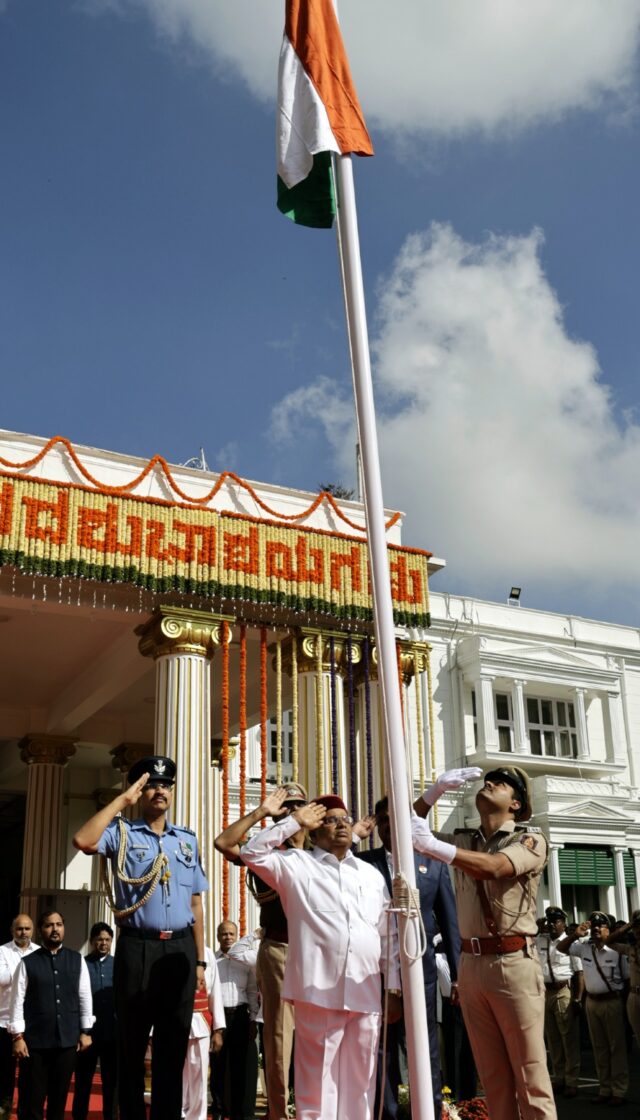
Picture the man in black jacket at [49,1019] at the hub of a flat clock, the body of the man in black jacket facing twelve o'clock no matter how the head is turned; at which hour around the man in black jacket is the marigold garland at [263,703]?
The marigold garland is roughly at 7 o'clock from the man in black jacket.

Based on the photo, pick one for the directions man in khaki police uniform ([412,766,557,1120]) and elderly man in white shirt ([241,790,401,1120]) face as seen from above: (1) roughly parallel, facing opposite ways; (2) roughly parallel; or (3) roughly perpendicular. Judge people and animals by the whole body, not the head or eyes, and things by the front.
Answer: roughly perpendicular

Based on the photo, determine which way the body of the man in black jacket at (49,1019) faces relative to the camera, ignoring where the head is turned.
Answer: toward the camera

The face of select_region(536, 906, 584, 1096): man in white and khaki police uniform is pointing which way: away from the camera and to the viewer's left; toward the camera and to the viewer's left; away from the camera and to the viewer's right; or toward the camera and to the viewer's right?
toward the camera and to the viewer's left

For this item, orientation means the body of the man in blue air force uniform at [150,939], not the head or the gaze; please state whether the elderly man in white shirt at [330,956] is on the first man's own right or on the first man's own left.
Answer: on the first man's own left

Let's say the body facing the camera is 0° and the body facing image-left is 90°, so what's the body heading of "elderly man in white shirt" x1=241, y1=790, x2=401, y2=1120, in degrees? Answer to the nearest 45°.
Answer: approximately 315°

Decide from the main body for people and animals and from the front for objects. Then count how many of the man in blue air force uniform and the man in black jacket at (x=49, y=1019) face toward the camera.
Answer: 2

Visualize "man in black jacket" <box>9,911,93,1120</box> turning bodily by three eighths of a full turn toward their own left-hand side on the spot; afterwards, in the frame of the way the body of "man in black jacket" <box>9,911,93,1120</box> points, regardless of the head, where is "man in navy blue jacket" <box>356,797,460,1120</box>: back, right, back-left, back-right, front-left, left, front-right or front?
right

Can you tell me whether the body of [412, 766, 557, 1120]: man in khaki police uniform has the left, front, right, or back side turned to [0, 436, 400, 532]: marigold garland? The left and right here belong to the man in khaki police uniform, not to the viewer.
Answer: right

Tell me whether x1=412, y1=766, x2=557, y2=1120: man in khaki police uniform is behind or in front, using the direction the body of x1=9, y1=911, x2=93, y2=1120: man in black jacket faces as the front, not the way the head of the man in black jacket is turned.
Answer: in front

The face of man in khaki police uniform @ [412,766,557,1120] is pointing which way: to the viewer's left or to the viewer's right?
to the viewer's left

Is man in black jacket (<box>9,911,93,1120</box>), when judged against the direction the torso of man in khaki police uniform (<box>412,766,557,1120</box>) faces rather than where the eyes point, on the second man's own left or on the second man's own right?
on the second man's own right

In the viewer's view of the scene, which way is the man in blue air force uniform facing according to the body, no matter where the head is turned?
toward the camera

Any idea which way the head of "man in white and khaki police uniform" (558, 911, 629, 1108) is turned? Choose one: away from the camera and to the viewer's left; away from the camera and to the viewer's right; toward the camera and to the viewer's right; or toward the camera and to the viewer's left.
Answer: toward the camera and to the viewer's left
